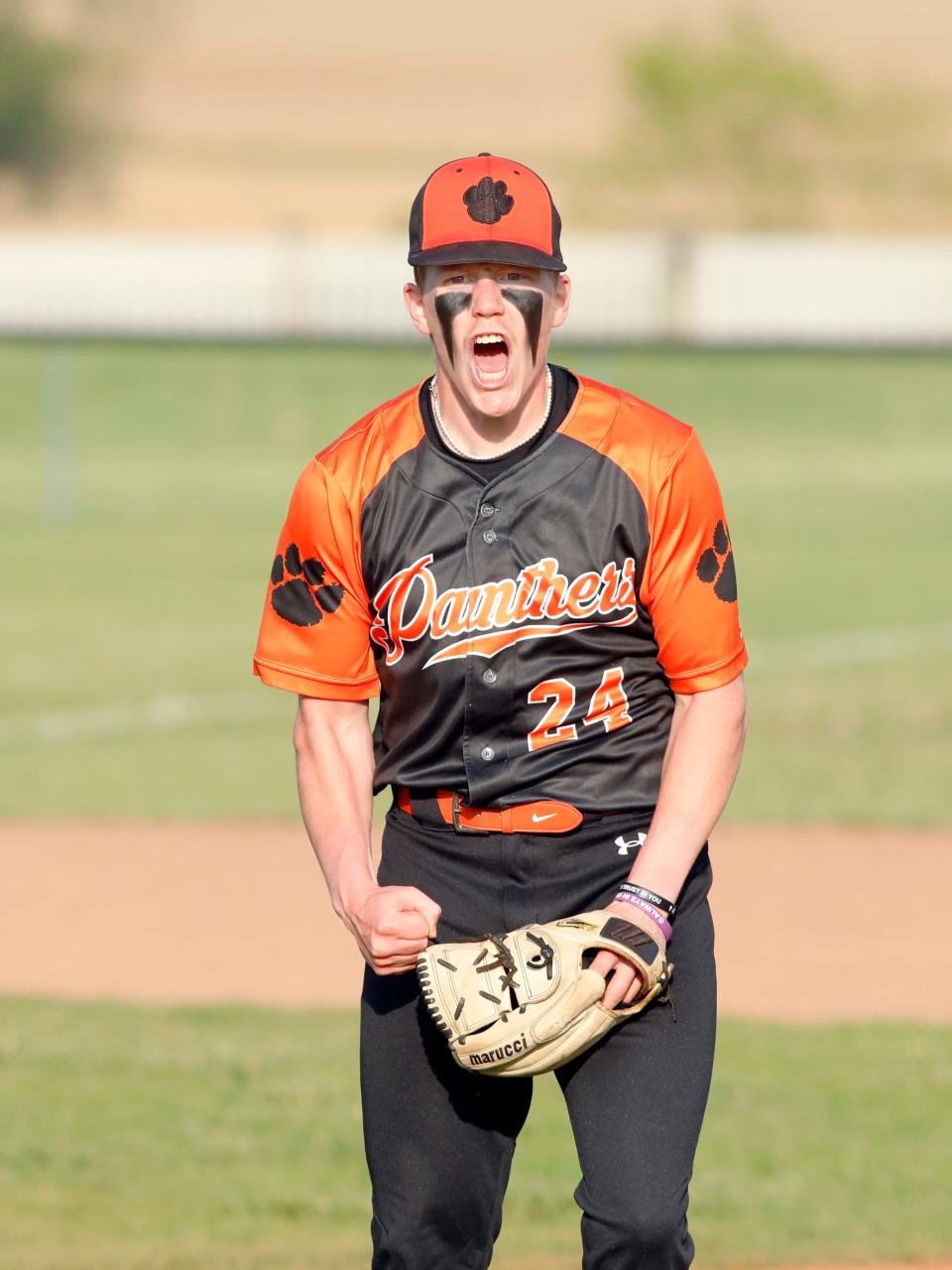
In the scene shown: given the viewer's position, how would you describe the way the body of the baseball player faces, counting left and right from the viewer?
facing the viewer

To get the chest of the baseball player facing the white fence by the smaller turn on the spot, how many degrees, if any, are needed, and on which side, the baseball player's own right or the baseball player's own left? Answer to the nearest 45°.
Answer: approximately 180°

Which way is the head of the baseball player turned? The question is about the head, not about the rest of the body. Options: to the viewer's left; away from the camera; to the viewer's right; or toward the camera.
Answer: toward the camera
